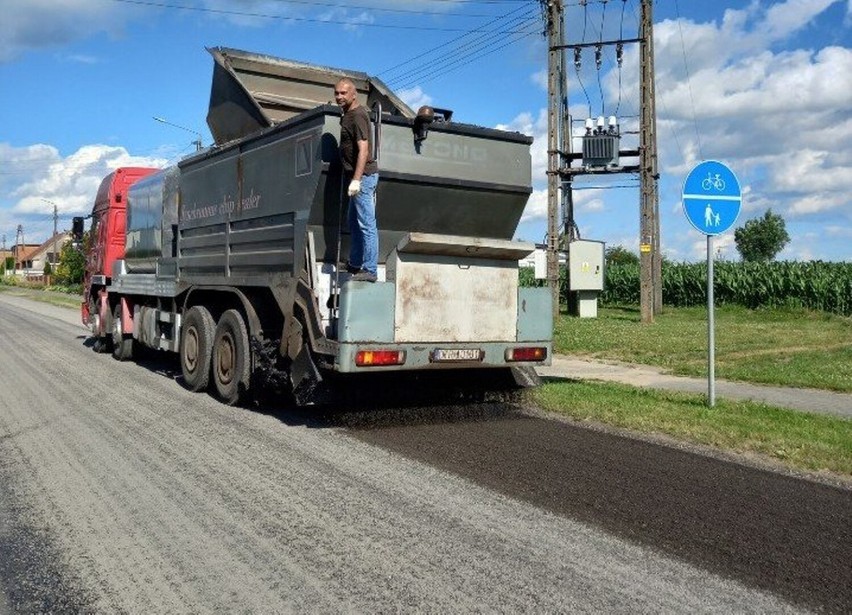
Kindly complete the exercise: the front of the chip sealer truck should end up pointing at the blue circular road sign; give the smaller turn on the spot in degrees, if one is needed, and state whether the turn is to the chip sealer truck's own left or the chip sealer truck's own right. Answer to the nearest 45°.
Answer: approximately 135° to the chip sealer truck's own right

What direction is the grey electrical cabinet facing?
toward the camera

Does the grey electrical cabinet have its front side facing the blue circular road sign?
yes

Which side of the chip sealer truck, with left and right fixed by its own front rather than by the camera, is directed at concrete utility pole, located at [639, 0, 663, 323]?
right

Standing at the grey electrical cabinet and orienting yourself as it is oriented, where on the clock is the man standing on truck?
The man standing on truck is roughly at 12 o'clock from the grey electrical cabinet.

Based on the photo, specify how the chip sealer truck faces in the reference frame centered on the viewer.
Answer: facing away from the viewer and to the left of the viewer

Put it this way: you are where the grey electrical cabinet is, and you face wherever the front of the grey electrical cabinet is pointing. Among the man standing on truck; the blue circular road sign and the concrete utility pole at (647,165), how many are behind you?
0
